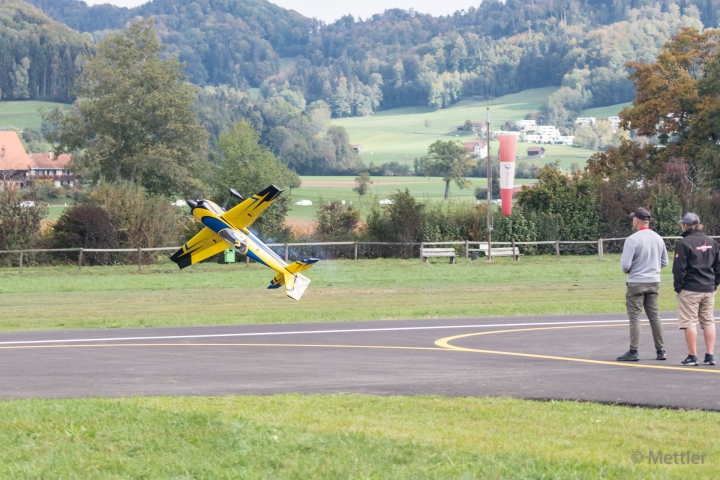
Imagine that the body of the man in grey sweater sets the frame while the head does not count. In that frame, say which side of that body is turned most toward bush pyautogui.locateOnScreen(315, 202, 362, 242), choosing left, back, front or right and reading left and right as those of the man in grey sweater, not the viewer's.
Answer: front

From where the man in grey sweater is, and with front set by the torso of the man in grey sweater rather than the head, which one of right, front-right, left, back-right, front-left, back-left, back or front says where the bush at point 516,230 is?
front-right

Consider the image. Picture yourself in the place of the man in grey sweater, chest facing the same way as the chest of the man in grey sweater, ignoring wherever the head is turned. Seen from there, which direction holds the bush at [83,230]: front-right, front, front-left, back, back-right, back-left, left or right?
front

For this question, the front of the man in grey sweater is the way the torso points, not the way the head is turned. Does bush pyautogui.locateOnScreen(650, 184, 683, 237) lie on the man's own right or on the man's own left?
on the man's own right

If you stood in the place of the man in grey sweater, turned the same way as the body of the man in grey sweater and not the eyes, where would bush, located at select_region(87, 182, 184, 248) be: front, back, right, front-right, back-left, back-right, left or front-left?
front

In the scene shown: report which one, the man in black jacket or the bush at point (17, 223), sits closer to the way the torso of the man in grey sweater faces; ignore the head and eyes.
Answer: the bush

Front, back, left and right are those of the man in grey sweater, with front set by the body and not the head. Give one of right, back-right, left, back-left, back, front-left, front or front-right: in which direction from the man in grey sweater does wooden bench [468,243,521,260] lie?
front-right

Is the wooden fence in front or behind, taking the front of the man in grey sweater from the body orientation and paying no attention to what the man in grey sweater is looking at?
in front

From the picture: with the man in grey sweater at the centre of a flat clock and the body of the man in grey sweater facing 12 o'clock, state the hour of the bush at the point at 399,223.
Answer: The bush is roughly at 1 o'clock from the man in grey sweater.

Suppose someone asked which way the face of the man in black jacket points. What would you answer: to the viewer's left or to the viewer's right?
to the viewer's left

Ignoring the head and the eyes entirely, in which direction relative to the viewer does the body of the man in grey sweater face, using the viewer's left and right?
facing away from the viewer and to the left of the viewer
